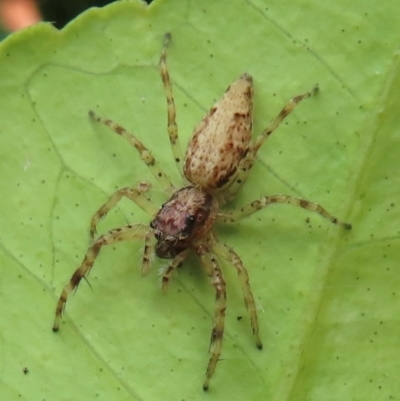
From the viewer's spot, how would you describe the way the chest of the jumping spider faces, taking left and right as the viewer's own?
facing the viewer and to the left of the viewer
